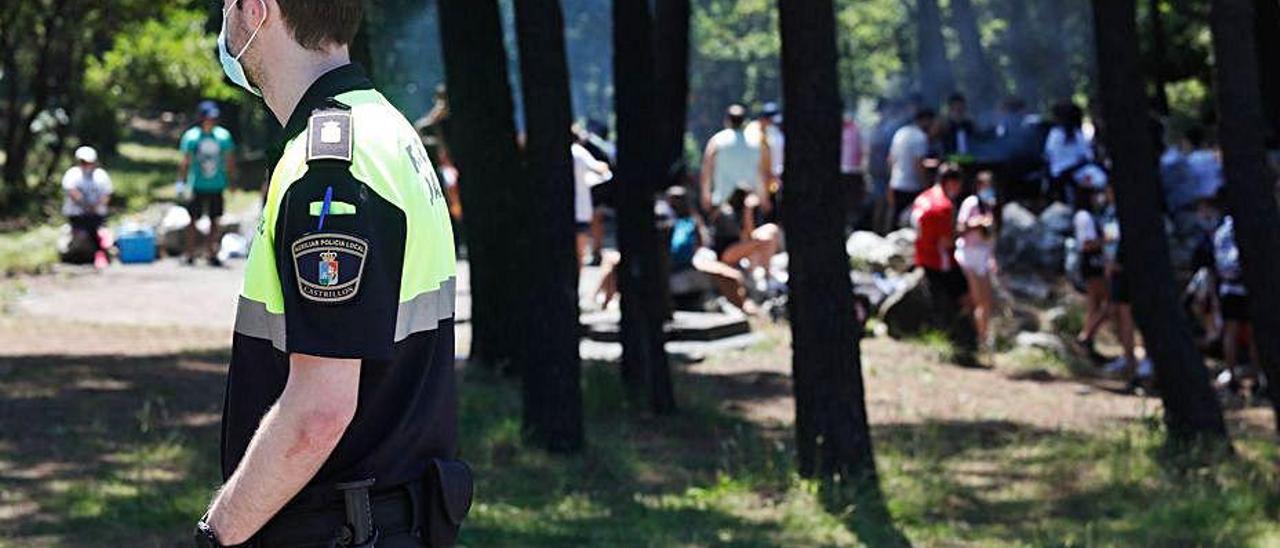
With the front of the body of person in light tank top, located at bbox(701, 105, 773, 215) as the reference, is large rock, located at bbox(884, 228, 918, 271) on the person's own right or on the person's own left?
on the person's own right

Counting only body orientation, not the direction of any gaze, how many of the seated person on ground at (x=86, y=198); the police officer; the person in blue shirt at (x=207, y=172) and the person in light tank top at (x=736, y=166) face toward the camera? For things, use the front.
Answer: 2

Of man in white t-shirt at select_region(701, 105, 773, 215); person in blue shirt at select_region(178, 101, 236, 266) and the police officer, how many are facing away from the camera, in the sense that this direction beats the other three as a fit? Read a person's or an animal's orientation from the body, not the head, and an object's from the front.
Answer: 1

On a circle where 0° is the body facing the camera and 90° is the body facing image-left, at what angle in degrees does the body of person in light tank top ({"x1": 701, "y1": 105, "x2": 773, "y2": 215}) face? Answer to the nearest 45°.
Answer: approximately 180°

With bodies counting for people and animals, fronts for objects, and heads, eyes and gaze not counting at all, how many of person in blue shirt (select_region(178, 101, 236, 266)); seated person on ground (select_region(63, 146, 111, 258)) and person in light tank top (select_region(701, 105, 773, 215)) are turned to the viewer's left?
0

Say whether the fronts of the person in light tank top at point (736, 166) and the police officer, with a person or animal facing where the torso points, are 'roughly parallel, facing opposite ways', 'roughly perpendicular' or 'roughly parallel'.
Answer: roughly perpendicular

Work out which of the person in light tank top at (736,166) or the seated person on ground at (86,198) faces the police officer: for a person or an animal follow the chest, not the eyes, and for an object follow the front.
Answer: the seated person on ground

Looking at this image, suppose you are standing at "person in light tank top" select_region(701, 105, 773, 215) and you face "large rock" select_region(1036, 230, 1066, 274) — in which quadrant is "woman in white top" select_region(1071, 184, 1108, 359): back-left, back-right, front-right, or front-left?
front-right

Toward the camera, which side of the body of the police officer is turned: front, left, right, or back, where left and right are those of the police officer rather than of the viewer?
left

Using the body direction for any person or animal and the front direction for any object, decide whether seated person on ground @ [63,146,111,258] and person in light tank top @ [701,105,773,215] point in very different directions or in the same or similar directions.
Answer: very different directions

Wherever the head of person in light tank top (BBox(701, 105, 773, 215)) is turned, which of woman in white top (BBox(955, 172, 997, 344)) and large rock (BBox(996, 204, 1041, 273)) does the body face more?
the large rock

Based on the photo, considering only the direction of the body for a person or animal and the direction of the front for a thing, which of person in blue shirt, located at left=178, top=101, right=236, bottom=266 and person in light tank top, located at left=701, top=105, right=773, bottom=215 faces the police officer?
the person in blue shirt

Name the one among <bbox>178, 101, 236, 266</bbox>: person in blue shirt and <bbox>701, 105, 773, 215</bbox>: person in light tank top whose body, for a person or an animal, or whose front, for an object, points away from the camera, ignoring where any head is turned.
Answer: the person in light tank top

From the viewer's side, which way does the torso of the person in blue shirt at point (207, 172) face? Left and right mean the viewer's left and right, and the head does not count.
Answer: facing the viewer

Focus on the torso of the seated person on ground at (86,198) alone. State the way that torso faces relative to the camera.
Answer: toward the camera

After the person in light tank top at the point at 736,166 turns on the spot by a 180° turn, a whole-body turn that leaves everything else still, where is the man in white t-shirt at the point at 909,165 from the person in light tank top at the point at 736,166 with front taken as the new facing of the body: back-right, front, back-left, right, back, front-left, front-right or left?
back-left
